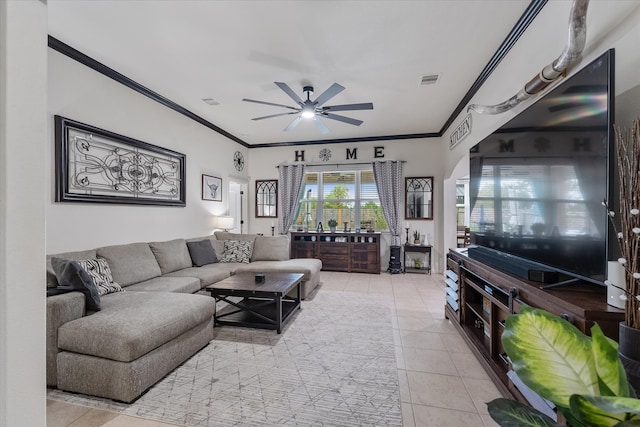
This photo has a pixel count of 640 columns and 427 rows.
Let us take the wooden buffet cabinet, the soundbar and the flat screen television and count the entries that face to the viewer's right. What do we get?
0

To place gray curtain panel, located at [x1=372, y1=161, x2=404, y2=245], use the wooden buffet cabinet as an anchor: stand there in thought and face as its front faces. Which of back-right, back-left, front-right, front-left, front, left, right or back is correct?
left

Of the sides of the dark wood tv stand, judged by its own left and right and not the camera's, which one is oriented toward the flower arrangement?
left

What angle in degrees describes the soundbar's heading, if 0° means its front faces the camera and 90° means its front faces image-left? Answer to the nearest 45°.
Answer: approximately 45°

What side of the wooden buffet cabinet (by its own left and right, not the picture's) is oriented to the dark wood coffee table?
front

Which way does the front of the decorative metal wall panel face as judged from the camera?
facing the viewer and to the right of the viewer

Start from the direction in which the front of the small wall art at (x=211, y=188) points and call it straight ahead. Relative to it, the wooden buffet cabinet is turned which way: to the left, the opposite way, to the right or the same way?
to the right

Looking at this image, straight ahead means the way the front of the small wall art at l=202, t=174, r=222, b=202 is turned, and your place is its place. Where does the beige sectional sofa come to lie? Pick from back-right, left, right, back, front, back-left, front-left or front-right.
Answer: front-right

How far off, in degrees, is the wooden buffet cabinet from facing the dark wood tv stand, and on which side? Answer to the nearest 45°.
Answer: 0° — it already faces it

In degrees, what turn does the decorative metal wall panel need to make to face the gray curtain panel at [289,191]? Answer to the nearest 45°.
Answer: approximately 90° to its left

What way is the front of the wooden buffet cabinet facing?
toward the camera
